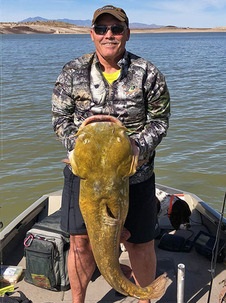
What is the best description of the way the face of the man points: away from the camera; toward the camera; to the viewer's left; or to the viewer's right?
toward the camera

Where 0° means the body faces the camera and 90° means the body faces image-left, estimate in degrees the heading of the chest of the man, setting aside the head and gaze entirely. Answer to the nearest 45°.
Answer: approximately 0°

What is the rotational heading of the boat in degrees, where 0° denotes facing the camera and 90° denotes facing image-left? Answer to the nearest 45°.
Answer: approximately 180°
